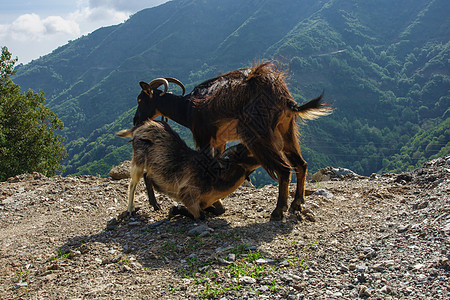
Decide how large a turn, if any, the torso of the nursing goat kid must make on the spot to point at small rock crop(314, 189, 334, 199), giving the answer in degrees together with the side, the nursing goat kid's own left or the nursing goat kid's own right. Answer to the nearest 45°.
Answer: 0° — it already faces it

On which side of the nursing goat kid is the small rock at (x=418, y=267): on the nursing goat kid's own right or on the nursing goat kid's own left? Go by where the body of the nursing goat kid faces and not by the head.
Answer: on the nursing goat kid's own right

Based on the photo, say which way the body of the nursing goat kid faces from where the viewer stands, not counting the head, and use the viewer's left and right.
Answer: facing to the right of the viewer

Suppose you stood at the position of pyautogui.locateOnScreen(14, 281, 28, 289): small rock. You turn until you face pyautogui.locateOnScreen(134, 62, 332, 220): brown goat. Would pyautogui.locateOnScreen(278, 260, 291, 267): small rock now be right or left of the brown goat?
right

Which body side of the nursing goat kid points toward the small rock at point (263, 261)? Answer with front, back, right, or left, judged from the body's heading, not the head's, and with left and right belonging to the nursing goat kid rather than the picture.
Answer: right

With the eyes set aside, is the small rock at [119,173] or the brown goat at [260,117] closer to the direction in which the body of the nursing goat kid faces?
the brown goat

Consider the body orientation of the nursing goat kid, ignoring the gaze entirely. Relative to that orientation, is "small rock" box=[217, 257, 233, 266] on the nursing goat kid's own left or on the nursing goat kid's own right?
on the nursing goat kid's own right

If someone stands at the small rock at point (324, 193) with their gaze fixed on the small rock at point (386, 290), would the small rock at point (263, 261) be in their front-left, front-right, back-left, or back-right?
front-right

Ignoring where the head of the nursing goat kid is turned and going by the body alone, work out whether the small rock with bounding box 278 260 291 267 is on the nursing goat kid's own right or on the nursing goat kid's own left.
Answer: on the nursing goat kid's own right

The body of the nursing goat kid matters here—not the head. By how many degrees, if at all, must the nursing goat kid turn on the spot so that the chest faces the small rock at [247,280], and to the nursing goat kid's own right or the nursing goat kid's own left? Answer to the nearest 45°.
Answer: approximately 90° to the nursing goat kid's own right
